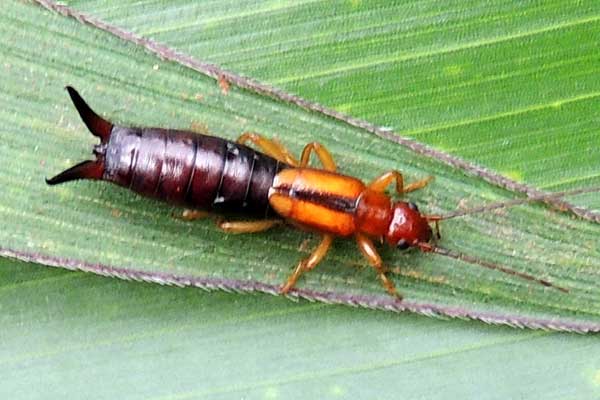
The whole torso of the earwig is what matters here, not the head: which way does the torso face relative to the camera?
to the viewer's right

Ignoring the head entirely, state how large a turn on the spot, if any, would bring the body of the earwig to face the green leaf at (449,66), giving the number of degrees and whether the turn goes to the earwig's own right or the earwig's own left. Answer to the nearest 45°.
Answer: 0° — it already faces it
